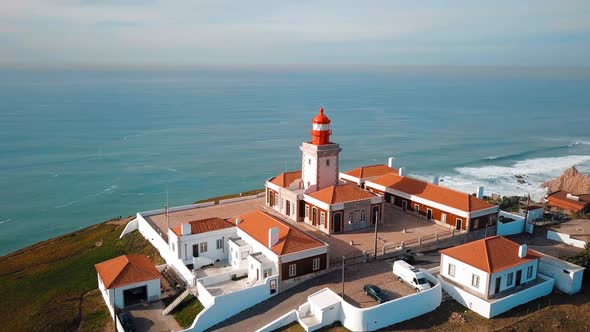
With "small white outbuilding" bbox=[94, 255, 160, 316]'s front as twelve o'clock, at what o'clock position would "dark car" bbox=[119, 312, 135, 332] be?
The dark car is roughly at 12 o'clock from the small white outbuilding.

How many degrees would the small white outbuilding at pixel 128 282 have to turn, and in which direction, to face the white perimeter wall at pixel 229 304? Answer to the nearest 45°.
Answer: approximately 45° to its left

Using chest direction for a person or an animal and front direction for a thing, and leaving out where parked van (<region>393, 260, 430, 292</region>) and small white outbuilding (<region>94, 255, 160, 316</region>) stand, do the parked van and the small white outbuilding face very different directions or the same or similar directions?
same or similar directions

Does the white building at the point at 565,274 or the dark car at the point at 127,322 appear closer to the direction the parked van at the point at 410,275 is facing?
the white building

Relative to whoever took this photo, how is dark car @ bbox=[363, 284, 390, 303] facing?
facing the viewer and to the right of the viewer

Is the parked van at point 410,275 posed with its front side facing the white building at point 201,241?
no

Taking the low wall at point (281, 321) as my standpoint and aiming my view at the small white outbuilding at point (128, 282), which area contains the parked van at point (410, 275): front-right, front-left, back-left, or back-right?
back-right

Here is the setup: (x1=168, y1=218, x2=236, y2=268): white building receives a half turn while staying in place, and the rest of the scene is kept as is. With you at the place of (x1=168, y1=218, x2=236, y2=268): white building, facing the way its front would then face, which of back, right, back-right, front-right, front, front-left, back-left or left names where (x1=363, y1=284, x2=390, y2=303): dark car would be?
back

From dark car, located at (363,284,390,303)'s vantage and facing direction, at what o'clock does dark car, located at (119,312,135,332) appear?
dark car, located at (119,312,135,332) is roughly at 4 o'clock from dark car, located at (363,284,390,303).

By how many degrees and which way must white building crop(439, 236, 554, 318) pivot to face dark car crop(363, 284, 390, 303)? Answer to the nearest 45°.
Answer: approximately 90° to its right

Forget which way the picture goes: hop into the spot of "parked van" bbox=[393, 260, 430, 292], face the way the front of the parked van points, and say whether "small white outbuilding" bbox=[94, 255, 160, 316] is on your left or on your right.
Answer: on your right

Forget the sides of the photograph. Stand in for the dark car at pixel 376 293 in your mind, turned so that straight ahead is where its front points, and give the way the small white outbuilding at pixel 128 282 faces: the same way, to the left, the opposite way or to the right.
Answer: the same way

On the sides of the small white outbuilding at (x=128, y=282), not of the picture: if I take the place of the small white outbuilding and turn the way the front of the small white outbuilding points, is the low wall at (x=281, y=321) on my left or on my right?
on my left

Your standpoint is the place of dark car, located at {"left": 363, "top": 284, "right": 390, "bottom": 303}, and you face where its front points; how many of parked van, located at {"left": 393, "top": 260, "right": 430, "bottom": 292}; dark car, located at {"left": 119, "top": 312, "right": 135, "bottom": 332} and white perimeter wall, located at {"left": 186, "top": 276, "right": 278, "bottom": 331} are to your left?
1

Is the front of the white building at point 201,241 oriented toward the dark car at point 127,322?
no

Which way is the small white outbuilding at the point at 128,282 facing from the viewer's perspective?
toward the camera

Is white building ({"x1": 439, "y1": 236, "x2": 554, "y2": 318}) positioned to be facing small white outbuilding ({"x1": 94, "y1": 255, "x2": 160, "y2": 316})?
no
